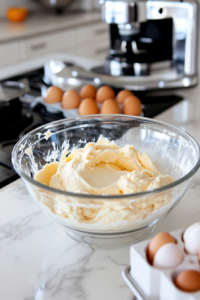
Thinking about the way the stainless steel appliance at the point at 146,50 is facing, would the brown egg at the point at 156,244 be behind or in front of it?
in front

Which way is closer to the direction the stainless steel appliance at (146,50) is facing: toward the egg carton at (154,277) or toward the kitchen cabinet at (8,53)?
the egg carton

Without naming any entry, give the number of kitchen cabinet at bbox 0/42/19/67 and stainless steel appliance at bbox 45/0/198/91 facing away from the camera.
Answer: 0

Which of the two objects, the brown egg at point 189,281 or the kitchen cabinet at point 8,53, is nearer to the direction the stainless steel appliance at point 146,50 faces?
the brown egg

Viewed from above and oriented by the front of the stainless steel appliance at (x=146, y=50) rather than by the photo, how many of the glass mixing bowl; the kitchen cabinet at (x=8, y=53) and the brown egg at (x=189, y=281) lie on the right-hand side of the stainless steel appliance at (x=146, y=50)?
1

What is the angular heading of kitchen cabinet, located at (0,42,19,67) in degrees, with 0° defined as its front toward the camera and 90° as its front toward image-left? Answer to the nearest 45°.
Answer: approximately 315°

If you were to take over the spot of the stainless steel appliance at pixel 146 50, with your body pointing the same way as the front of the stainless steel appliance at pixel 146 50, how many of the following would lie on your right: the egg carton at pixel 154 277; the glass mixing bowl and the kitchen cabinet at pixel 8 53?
1

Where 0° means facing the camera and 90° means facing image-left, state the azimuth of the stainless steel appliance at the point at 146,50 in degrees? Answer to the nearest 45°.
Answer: approximately 45°

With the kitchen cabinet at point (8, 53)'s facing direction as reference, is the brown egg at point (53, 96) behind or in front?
in front

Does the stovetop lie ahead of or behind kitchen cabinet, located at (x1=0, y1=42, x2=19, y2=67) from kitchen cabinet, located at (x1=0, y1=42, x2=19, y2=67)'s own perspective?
ahead
